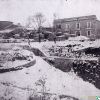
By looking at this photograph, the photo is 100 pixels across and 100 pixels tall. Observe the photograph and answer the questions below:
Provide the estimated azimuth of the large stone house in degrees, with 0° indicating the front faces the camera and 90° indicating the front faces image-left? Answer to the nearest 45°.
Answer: approximately 45°
